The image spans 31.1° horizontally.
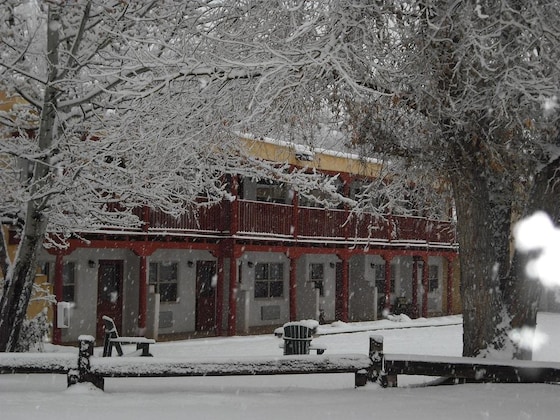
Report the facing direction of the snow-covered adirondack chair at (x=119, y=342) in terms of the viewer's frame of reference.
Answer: facing to the right of the viewer

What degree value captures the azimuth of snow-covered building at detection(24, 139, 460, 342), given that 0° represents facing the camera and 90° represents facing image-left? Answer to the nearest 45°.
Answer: approximately 315°

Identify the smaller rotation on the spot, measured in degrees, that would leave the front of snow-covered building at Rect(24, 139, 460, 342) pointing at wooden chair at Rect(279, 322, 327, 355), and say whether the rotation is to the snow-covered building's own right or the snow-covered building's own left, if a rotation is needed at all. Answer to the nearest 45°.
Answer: approximately 45° to the snow-covered building's own right

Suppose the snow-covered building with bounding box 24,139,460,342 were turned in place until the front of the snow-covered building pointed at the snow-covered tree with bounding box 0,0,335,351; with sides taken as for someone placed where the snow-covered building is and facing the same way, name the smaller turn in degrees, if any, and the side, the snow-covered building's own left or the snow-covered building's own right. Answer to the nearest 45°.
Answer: approximately 45° to the snow-covered building's own right

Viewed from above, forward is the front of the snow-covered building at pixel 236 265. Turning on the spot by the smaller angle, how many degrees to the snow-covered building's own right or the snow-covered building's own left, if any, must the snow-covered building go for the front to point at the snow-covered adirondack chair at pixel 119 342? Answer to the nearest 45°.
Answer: approximately 45° to the snow-covered building's own right
